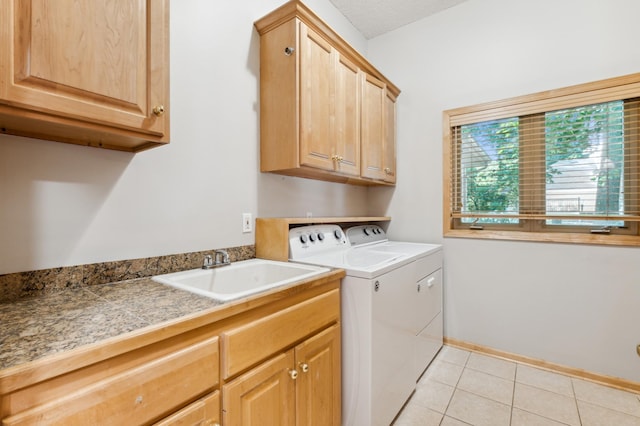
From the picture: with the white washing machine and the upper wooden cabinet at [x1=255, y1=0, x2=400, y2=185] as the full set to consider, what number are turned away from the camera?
0

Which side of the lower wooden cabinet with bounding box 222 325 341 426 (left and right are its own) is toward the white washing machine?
left

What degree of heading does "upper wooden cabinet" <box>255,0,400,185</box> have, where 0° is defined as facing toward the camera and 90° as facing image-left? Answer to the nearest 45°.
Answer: approximately 315°

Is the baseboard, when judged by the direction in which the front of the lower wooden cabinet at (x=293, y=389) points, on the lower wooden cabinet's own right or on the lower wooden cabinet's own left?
on the lower wooden cabinet's own left

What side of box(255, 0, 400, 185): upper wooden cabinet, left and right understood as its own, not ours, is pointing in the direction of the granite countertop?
right

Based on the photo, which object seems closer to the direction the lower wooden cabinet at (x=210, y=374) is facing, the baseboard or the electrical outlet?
the baseboard

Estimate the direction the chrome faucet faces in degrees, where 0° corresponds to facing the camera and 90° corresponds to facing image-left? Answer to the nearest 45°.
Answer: approximately 315°
